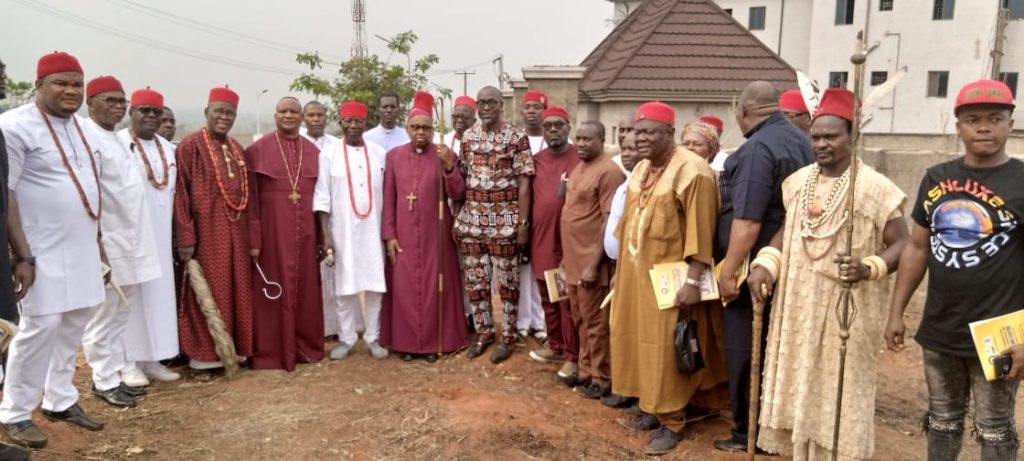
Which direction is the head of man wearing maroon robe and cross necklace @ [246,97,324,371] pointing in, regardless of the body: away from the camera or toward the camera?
toward the camera

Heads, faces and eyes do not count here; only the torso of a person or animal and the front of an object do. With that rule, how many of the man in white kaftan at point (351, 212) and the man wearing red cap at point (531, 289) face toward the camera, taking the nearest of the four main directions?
2

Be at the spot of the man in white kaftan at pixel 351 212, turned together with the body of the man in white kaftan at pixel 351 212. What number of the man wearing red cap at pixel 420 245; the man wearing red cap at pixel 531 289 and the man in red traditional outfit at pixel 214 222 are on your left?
2

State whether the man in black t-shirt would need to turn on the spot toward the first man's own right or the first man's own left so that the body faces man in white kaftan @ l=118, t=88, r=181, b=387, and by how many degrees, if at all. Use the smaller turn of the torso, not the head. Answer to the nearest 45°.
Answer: approximately 90° to the first man's own right

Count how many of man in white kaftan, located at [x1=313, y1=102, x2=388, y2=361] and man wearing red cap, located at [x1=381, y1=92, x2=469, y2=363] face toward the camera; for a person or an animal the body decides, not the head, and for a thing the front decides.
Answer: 2

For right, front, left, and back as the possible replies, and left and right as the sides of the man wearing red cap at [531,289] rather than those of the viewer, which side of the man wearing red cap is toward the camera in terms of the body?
front

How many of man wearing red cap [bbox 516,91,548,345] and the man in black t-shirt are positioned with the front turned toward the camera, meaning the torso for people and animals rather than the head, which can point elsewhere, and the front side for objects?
2

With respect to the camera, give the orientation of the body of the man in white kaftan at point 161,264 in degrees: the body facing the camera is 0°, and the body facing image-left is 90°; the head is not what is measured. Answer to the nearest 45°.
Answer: approximately 315°

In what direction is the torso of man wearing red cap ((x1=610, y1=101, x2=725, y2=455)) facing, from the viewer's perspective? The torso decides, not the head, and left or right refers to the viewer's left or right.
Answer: facing the viewer and to the left of the viewer

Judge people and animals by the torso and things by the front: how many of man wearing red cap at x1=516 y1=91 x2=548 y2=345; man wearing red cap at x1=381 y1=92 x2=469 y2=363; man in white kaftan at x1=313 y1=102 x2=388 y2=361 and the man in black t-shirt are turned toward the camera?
4

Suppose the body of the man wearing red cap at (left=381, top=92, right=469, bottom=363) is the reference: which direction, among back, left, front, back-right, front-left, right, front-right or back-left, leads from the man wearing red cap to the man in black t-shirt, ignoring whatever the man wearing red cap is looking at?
front-left

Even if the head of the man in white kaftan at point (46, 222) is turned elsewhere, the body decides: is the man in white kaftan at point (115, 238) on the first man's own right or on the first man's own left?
on the first man's own left

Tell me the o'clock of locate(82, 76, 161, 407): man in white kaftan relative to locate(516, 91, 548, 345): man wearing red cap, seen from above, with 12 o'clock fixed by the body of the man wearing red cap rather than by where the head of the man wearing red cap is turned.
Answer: The man in white kaftan is roughly at 2 o'clock from the man wearing red cap.

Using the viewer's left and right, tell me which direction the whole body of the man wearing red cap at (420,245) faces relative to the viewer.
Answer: facing the viewer
